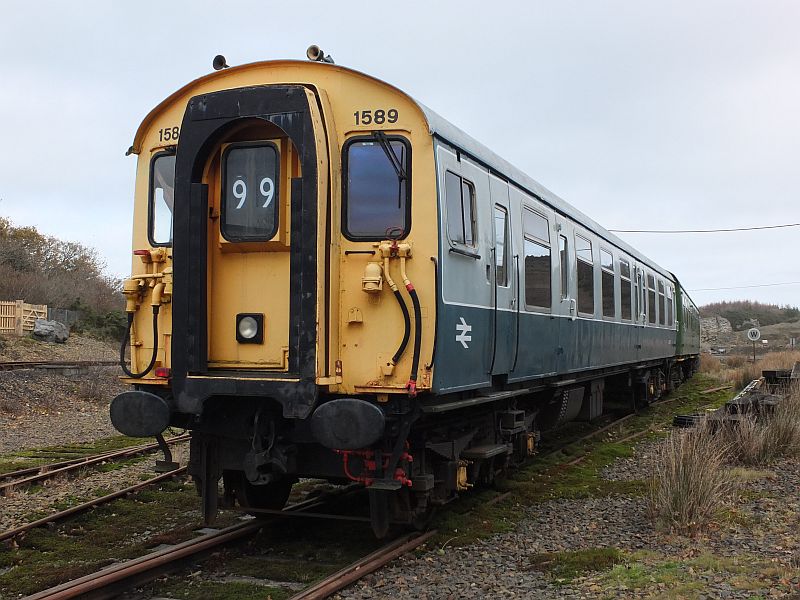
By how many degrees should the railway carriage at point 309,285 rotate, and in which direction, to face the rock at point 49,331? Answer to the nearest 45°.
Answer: approximately 90° to its right

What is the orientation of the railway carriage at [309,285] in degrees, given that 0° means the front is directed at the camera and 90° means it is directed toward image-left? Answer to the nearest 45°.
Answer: approximately 45°

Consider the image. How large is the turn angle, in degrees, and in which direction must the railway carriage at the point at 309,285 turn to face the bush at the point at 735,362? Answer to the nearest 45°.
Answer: approximately 180°

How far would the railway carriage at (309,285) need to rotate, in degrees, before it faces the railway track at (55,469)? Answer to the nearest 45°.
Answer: approximately 90° to its right
